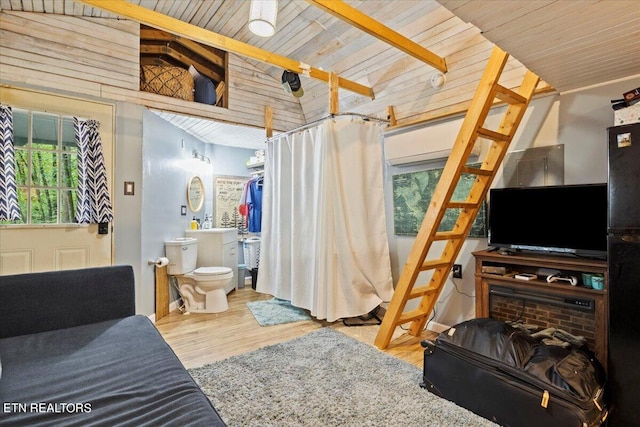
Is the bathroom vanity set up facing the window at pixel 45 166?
no

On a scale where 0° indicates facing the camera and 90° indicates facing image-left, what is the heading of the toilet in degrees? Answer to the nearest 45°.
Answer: approximately 270°

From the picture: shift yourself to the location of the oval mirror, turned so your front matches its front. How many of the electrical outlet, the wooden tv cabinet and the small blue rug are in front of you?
3

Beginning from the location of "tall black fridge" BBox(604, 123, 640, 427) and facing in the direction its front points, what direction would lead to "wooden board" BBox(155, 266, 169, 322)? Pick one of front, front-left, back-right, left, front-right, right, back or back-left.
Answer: front-right

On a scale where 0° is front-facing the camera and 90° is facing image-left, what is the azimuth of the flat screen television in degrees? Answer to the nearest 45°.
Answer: approximately 45°

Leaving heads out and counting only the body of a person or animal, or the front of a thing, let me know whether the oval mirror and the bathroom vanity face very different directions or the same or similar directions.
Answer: same or similar directions

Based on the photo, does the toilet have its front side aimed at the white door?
no

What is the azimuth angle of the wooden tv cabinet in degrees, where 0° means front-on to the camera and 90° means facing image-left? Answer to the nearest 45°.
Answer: approximately 45°

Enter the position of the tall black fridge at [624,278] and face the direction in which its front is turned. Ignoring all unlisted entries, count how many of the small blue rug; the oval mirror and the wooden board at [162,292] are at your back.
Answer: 0

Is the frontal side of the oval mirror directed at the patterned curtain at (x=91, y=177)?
no

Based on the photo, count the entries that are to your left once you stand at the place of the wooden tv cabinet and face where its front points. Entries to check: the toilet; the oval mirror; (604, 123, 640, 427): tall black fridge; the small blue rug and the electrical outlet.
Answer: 1

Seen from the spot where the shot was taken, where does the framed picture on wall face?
facing the viewer

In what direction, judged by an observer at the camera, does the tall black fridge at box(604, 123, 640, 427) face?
facing the viewer and to the left of the viewer

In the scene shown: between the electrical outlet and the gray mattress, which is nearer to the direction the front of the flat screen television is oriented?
the gray mattress

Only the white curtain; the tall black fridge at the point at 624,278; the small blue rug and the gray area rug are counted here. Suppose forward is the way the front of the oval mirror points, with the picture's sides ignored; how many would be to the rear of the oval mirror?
0

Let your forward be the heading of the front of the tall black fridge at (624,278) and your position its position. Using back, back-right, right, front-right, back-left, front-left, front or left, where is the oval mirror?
front-right

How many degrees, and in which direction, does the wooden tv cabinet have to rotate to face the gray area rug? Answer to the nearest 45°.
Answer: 0° — it already faces it
